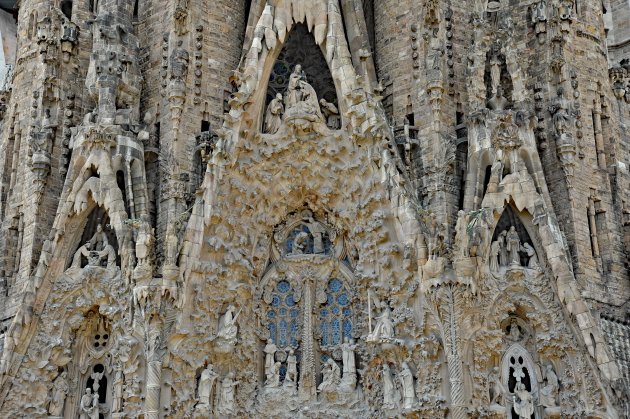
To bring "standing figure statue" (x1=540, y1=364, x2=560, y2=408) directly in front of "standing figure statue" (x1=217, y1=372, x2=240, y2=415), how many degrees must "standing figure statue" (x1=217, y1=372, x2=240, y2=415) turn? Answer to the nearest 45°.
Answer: approximately 45° to its left

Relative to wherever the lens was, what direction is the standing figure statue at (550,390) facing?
facing the viewer and to the left of the viewer

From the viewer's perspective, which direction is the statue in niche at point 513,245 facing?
toward the camera

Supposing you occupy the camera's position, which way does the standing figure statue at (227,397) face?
facing the viewer and to the right of the viewer

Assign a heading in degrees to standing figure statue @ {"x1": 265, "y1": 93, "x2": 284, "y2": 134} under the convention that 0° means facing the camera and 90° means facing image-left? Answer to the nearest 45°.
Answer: approximately 315°

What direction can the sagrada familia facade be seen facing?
toward the camera

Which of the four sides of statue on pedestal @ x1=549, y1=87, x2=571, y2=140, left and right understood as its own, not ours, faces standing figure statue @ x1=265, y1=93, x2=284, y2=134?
right

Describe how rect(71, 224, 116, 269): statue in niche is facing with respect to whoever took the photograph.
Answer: facing the viewer

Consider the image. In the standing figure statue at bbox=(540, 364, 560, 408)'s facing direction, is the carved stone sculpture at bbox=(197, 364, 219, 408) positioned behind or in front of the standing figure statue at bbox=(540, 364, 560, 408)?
in front

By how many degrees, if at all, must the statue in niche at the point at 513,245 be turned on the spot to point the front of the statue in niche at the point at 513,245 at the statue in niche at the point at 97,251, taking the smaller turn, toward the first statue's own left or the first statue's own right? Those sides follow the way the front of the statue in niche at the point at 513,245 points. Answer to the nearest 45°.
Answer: approximately 90° to the first statue's own right

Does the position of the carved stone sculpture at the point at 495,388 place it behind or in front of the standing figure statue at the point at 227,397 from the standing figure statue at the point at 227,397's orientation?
in front
